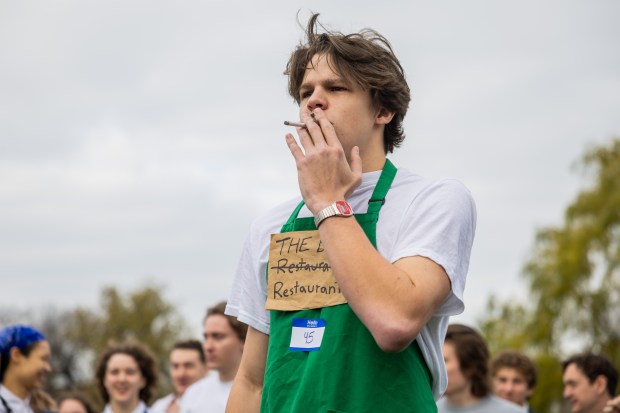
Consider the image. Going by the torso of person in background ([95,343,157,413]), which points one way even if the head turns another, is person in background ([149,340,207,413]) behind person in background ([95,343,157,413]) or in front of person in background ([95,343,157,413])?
behind

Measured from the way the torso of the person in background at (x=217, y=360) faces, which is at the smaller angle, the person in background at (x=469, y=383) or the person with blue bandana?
the person with blue bandana

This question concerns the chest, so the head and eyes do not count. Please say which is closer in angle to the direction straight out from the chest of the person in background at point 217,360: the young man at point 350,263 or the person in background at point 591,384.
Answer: the young man

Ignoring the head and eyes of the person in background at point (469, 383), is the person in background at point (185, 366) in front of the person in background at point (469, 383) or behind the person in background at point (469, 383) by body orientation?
in front

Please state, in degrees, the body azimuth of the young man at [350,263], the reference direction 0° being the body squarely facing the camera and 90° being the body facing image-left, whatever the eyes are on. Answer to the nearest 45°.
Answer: approximately 45°

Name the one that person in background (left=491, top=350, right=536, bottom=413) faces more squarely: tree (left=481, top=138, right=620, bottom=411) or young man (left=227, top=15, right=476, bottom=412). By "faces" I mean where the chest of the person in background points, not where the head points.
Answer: the young man

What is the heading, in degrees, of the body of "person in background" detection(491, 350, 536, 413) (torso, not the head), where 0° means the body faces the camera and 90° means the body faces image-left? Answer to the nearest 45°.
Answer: approximately 45°

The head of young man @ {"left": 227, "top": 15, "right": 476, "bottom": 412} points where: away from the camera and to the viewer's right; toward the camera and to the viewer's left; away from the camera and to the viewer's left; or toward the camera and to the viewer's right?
toward the camera and to the viewer's left

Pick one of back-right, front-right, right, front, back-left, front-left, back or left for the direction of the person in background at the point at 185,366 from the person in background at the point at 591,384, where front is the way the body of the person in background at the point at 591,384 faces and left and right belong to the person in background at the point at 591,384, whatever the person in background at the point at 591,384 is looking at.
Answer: front-right

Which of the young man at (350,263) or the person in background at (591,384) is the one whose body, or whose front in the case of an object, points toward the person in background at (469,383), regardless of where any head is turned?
the person in background at (591,384)

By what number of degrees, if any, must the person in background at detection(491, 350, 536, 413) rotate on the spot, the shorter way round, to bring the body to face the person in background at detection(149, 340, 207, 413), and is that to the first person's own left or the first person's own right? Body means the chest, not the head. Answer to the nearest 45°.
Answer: approximately 45° to the first person's own right

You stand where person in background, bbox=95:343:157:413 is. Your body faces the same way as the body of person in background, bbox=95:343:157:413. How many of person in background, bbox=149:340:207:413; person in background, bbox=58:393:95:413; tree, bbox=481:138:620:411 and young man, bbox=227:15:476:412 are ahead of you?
1

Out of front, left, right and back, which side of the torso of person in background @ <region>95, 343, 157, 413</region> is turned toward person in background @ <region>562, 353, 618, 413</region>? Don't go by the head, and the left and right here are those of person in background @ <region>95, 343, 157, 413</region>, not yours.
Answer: left

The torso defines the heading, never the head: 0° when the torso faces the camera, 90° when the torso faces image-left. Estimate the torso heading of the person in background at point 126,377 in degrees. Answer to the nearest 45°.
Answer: approximately 0°

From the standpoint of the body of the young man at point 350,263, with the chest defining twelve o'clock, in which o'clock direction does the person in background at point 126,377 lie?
The person in background is roughly at 4 o'clock from the young man.
